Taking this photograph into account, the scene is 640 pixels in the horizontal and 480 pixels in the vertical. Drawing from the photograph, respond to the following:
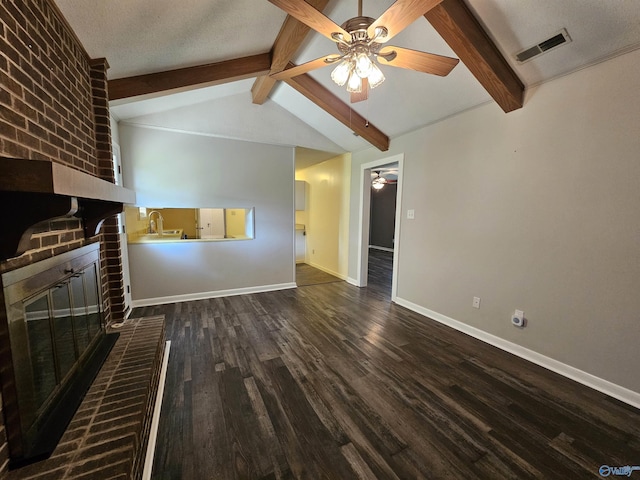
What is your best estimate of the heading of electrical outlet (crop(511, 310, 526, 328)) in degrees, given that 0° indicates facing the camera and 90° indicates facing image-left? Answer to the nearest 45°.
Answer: approximately 45°

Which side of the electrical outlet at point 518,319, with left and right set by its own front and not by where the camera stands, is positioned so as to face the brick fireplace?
front
